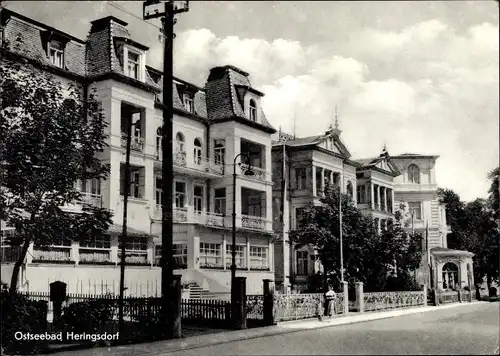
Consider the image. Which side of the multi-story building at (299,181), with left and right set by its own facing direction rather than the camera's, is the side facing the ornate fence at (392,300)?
front

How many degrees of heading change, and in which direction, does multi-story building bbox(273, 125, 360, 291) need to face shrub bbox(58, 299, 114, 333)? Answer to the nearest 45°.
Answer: approximately 45° to its right

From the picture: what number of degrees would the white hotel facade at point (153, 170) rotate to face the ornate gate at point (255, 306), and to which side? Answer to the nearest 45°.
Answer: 0° — it already faces it

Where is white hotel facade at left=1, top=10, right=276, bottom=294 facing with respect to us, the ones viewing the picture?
facing the viewer and to the right of the viewer

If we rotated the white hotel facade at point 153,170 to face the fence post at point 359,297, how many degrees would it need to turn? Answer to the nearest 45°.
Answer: approximately 45° to its left

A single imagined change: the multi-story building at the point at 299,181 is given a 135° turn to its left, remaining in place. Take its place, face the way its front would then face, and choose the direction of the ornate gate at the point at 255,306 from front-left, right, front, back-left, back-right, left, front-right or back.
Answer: back

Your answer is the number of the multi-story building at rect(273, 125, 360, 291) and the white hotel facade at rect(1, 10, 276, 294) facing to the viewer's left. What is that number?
0

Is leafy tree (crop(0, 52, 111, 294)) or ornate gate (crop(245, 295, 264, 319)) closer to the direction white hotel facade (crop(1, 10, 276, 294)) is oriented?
the ornate gate

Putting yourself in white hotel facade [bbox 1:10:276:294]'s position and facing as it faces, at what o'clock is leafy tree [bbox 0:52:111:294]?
The leafy tree is roughly at 2 o'clock from the white hotel facade.

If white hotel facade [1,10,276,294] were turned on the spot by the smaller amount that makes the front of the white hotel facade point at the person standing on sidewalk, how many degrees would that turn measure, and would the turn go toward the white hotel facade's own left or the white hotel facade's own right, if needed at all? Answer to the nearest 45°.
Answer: approximately 45° to the white hotel facade's own left

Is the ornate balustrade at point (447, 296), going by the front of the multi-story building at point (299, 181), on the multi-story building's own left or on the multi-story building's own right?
on the multi-story building's own left

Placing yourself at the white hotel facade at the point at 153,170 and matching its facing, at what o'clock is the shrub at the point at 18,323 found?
The shrub is roughly at 2 o'clock from the white hotel facade.

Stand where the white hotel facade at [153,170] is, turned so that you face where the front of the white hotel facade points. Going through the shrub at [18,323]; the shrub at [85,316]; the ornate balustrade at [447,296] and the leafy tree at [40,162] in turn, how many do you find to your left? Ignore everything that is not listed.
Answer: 1

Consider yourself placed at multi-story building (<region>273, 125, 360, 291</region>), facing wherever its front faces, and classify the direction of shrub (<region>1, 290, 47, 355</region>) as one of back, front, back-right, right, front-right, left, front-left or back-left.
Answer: front-right
